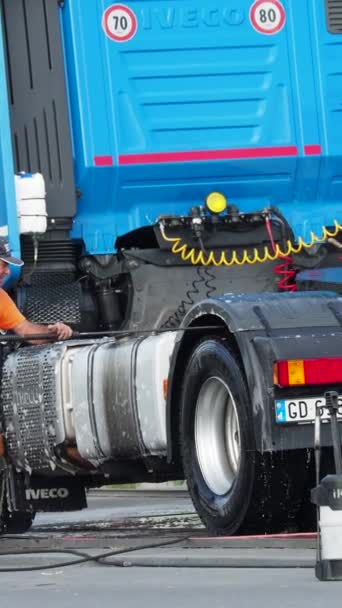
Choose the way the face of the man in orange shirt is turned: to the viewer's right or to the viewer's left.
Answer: to the viewer's right

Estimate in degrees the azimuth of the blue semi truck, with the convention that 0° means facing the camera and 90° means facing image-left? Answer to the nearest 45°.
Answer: approximately 135°

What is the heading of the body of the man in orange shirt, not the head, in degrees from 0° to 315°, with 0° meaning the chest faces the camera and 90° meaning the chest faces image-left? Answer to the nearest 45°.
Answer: approximately 270°
